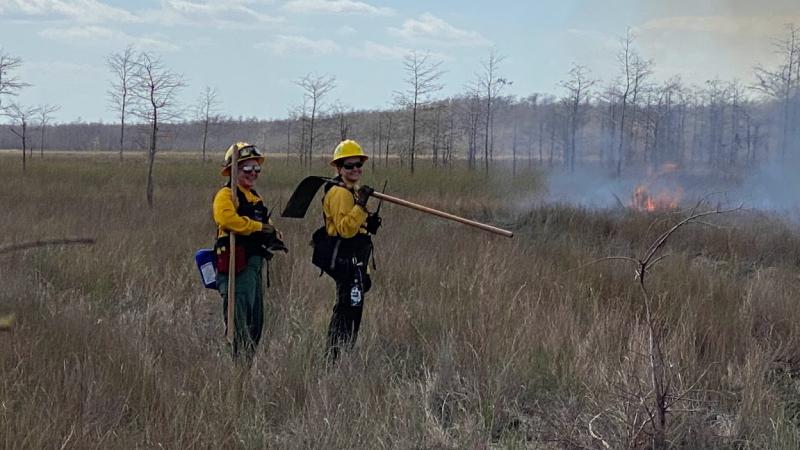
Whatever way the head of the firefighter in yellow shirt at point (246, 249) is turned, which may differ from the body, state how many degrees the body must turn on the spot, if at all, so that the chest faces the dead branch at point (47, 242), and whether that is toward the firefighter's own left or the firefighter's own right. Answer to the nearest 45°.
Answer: approximately 135° to the firefighter's own right

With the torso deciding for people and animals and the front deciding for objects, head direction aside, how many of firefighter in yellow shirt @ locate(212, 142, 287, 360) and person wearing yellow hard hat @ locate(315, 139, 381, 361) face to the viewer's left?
0

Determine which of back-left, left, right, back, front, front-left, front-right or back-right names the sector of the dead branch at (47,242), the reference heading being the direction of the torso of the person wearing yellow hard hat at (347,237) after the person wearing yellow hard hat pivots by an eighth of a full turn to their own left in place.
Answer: back-right
